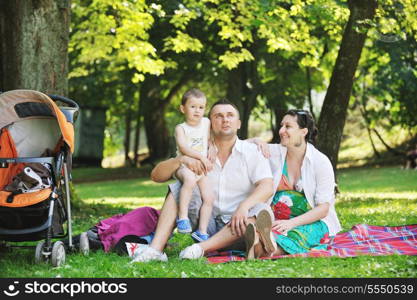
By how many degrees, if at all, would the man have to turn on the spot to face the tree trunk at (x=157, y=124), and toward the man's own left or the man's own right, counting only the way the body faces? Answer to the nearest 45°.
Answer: approximately 135° to the man's own right

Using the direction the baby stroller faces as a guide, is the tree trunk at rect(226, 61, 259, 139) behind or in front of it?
behind

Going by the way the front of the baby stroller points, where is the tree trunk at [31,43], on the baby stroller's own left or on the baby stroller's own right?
on the baby stroller's own right

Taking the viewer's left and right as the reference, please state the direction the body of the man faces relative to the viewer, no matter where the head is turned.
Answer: facing the viewer and to the left of the viewer

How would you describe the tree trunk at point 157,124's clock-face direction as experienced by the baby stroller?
The tree trunk is roughly at 5 o'clock from the baby stroller.

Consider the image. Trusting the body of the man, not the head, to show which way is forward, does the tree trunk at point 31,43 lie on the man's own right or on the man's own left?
on the man's own right

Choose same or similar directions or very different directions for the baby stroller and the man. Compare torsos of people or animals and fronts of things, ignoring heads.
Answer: same or similar directions

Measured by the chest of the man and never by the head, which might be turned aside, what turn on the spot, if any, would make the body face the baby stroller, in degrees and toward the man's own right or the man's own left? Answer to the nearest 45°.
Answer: approximately 45° to the man's own right

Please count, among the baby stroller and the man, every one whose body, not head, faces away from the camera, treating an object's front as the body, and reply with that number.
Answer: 0

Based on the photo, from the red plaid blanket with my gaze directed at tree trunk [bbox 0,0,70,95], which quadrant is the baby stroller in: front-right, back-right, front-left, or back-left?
front-left
